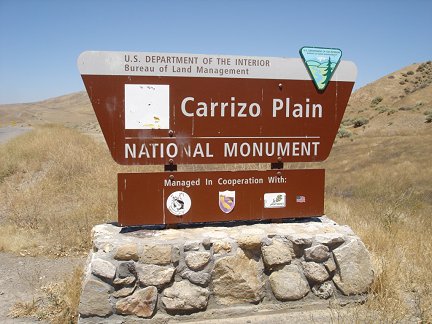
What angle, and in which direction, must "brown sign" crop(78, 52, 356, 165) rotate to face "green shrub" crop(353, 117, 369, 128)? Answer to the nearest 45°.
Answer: approximately 180°

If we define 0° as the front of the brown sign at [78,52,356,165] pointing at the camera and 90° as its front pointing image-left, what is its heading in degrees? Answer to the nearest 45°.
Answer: approximately 0°

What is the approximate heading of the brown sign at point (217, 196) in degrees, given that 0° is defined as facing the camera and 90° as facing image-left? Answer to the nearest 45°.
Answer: approximately 0°

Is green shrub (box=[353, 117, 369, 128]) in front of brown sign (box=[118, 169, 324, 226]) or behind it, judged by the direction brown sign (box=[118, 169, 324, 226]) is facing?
behind

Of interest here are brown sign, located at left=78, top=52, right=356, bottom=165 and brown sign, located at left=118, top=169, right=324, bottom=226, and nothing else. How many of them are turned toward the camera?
2
